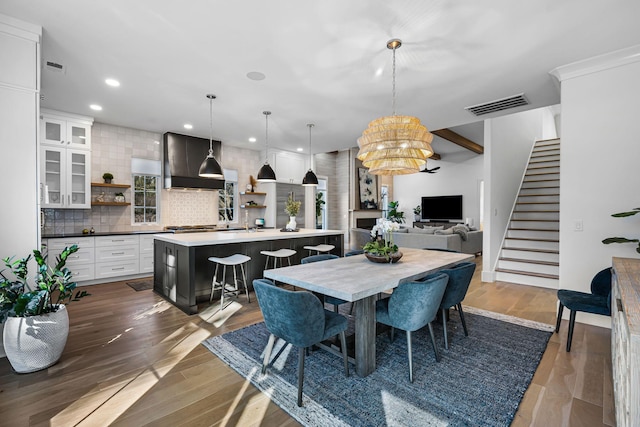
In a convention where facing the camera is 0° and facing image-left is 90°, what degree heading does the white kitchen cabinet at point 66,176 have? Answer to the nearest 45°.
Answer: approximately 0°

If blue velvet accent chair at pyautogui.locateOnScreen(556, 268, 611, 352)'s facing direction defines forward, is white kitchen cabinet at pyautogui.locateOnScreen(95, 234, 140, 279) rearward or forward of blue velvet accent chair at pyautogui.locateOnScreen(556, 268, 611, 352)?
forward

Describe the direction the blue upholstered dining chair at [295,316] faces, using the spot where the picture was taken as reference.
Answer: facing away from the viewer and to the right of the viewer

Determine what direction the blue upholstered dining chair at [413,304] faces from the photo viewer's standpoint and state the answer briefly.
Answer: facing away from the viewer and to the left of the viewer

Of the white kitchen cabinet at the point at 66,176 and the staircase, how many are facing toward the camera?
2

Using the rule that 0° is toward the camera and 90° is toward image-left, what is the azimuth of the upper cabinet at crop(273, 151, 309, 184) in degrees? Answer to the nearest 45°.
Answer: approximately 315°

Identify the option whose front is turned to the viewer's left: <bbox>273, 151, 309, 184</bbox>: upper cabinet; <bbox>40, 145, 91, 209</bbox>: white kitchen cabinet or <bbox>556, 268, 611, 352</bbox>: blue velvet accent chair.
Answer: the blue velvet accent chair

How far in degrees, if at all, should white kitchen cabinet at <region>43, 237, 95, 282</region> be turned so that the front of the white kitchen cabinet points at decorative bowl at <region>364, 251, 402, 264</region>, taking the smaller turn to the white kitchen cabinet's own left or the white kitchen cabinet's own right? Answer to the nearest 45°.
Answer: approximately 45° to the white kitchen cabinet's own left

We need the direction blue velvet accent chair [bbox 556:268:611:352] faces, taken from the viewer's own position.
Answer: facing to the left of the viewer

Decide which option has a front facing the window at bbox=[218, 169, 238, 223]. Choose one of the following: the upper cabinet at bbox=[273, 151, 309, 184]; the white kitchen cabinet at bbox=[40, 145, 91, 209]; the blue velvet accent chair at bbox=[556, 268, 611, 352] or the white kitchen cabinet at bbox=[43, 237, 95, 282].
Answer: the blue velvet accent chair

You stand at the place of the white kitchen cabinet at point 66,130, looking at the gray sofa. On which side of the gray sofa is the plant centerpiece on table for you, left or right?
right

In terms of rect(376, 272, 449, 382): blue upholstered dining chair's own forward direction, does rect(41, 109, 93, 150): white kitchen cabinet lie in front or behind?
in front

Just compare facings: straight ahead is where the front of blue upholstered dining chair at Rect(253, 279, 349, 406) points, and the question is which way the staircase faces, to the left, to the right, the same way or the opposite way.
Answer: the opposite way

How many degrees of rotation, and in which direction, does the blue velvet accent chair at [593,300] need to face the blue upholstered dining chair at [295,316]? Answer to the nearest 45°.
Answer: approximately 45° to its left

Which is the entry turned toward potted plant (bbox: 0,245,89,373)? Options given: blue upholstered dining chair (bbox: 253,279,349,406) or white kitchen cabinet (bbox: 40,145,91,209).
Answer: the white kitchen cabinet
